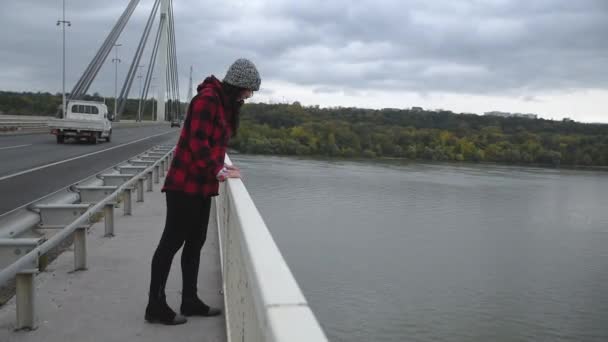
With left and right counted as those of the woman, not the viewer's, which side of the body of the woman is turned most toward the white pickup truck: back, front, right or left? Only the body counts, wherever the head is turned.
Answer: left

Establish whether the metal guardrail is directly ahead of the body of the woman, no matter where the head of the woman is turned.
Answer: no

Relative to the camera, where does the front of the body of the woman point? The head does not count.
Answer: to the viewer's right

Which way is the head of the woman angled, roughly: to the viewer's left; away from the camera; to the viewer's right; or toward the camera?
to the viewer's right
